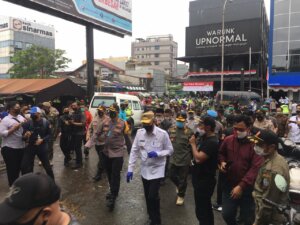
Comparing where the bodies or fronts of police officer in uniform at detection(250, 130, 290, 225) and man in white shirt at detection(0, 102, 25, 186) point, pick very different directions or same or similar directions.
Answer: very different directions

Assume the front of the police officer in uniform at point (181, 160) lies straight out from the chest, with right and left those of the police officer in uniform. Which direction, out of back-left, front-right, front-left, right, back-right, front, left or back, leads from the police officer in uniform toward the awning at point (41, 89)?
back-right

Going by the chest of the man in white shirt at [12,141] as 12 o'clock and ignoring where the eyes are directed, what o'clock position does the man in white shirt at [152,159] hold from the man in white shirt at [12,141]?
the man in white shirt at [152,159] is roughly at 12 o'clock from the man in white shirt at [12,141].

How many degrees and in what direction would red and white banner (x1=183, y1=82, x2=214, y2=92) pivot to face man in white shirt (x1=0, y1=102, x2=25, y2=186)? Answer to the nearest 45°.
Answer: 0° — it already faces them

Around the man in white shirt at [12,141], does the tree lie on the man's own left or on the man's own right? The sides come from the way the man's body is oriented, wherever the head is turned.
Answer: on the man's own left

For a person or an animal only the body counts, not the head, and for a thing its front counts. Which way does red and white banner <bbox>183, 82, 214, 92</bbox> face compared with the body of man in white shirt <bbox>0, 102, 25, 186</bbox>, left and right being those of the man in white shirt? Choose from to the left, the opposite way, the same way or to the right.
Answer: to the right

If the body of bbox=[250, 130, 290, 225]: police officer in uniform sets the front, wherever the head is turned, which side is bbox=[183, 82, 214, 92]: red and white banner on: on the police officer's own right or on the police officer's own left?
on the police officer's own right

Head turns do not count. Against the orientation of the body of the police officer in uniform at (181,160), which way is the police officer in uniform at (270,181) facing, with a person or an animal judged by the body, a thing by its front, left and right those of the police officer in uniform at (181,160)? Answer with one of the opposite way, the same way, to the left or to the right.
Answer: to the right

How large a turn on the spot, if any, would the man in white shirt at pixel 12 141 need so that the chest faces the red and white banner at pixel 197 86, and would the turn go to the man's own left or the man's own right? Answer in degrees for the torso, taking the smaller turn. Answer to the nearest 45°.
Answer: approximately 90° to the man's own left

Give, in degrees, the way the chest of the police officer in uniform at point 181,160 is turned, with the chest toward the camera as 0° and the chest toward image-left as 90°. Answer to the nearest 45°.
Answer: approximately 0°

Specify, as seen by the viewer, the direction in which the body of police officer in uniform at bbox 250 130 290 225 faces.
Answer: to the viewer's left

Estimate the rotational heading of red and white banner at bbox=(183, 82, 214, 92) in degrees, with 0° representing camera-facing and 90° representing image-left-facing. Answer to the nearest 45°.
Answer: approximately 0°
